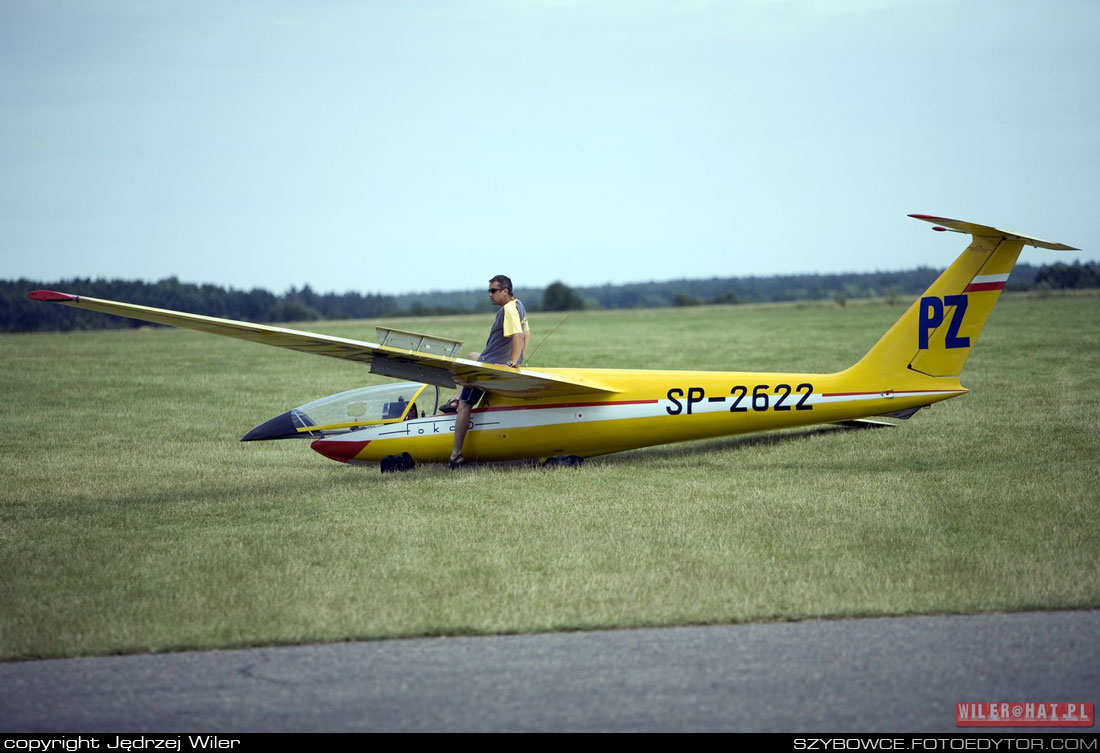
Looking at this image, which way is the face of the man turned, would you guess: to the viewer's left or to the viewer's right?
to the viewer's left

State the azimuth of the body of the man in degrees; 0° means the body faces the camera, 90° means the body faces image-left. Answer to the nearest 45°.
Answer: approximately 90°
